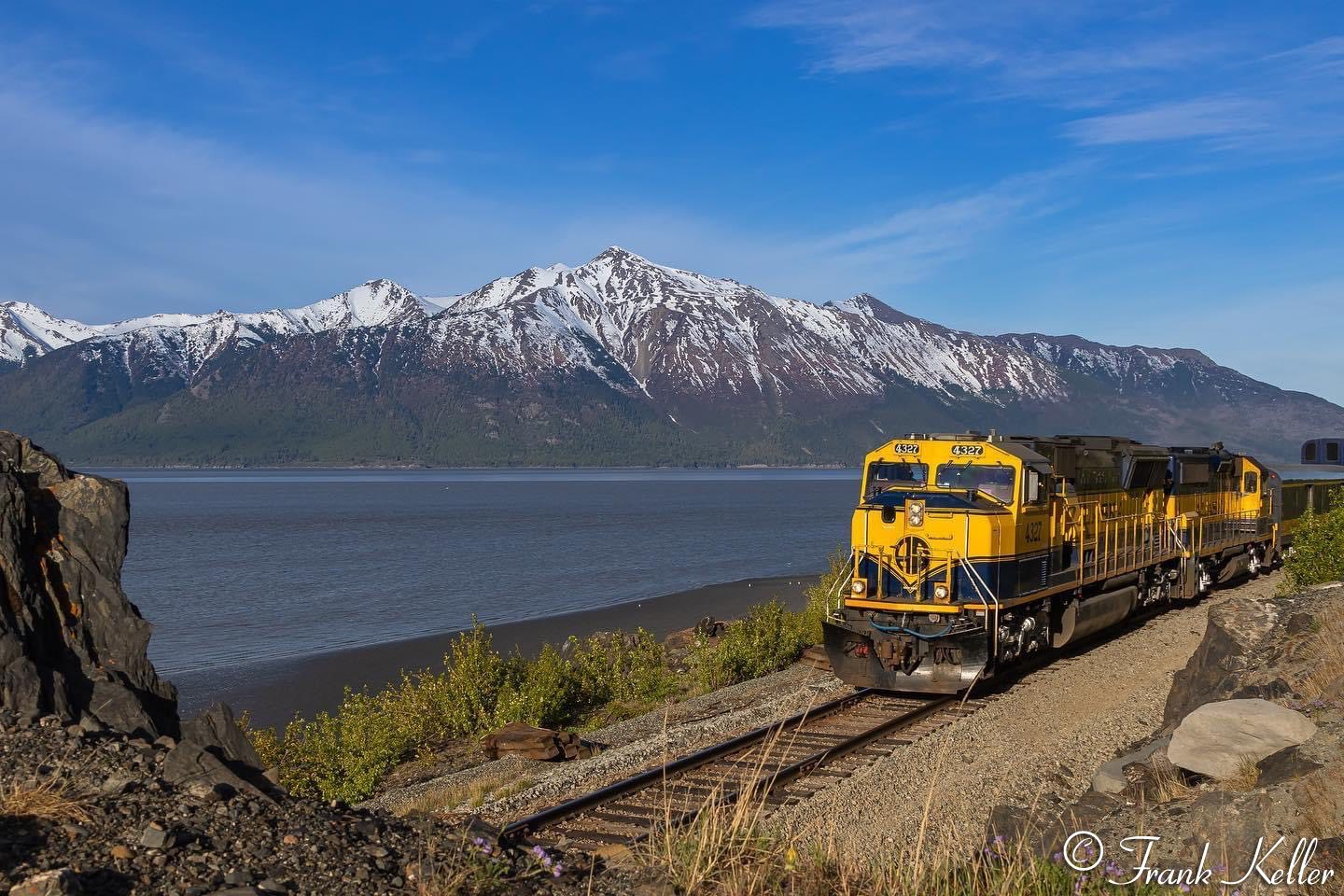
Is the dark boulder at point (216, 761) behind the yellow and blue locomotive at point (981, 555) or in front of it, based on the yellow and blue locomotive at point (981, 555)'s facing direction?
in front

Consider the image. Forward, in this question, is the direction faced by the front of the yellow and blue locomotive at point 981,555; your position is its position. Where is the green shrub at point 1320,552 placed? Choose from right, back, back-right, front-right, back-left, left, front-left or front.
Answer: back

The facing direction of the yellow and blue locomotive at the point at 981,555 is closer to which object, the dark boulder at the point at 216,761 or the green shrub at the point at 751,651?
the dark boulder

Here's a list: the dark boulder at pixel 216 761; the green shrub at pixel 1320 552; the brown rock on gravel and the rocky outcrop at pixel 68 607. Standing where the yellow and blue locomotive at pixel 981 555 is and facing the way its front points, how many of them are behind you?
1

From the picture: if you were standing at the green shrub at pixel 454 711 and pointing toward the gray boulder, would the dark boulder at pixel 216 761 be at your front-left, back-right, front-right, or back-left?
front-right

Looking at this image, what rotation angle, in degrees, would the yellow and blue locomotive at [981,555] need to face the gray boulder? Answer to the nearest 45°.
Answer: approximately 45° to its left

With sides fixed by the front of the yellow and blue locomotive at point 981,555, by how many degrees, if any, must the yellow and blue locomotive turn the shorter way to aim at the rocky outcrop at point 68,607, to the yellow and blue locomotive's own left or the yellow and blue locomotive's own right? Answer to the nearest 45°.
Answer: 0° — it already faces it

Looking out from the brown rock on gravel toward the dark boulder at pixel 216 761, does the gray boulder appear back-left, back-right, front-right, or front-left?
front-left

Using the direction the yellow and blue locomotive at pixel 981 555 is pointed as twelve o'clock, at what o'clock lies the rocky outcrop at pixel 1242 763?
The rocky outcrop is roughly at 10 o'clock from the yellow and blue locomotive.
